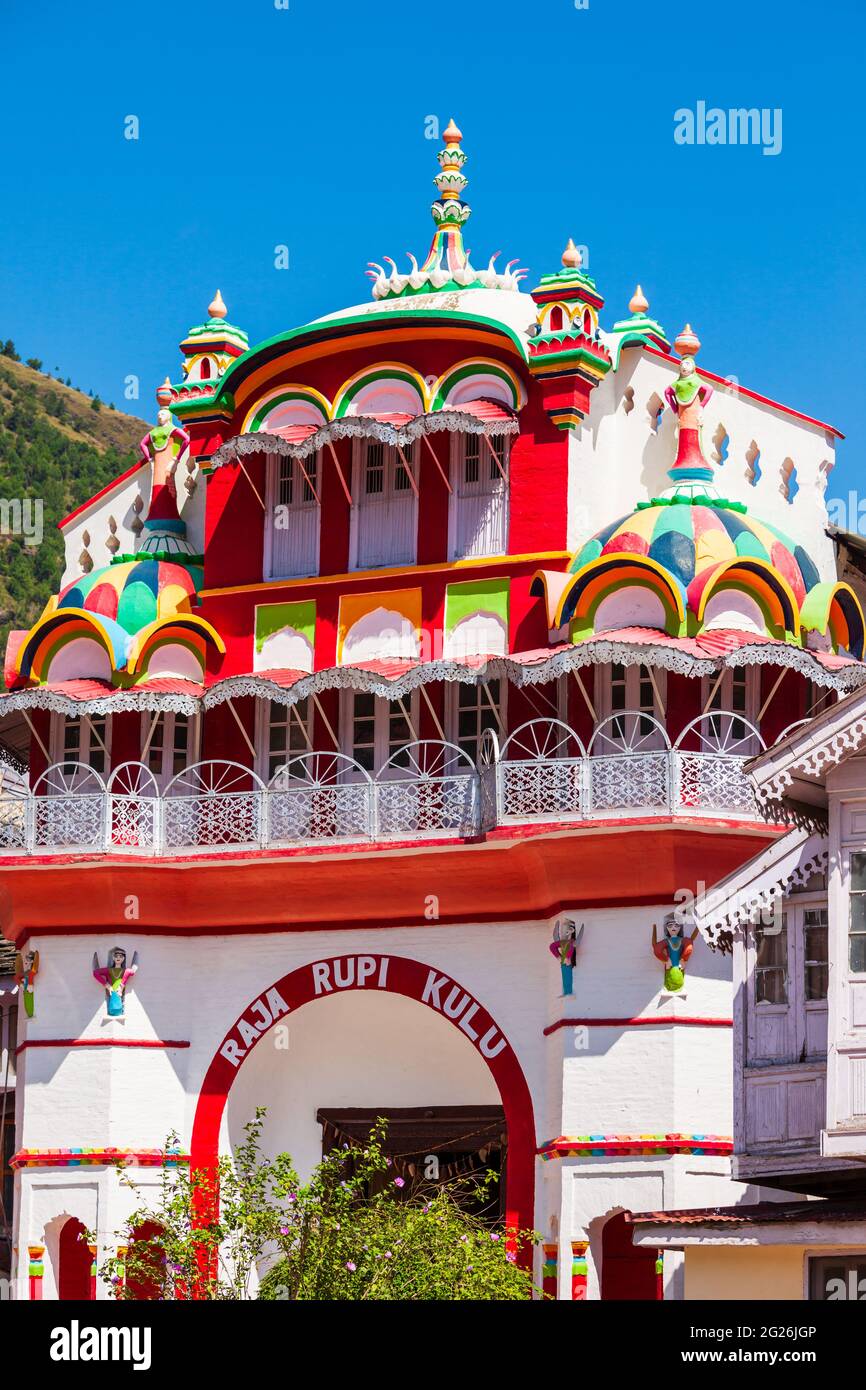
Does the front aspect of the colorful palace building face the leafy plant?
yes

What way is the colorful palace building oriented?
toward the camera
